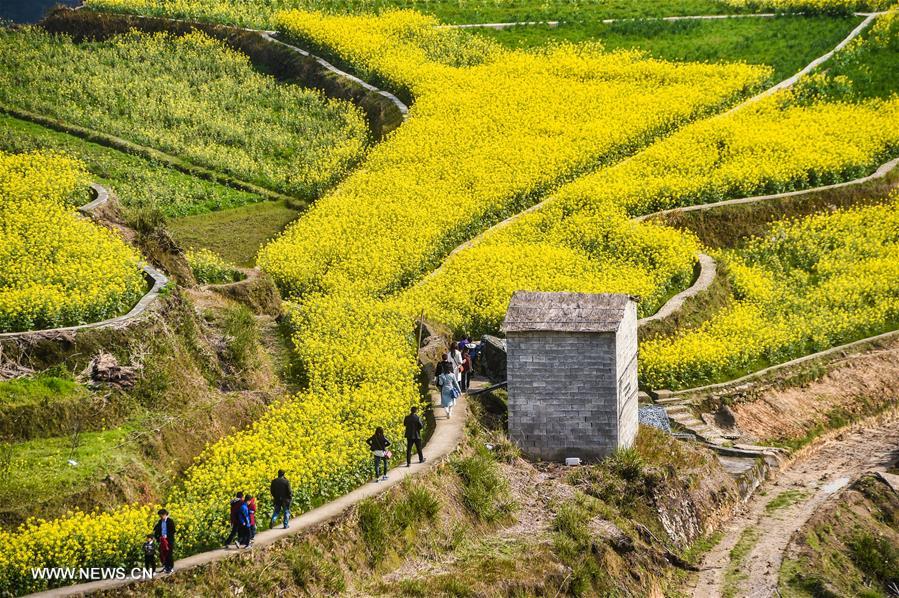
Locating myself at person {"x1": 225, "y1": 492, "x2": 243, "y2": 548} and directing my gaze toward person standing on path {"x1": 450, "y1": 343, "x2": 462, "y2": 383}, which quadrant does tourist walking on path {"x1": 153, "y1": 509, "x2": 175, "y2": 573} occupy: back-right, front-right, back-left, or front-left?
back-left

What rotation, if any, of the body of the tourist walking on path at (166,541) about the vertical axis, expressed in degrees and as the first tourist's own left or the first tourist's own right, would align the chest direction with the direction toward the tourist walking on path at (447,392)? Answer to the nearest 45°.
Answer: approximately 135° to the first tourist's own left

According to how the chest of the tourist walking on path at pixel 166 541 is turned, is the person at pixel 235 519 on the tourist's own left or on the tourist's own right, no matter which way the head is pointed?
on the tourist's own left

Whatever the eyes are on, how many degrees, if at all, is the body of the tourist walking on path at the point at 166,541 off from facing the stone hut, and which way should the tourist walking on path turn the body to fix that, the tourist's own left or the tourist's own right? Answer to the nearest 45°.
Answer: approximately 135° to the tourist's own left

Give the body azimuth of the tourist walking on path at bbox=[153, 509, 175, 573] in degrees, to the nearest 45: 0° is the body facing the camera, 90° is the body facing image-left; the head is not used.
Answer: approximately 0°

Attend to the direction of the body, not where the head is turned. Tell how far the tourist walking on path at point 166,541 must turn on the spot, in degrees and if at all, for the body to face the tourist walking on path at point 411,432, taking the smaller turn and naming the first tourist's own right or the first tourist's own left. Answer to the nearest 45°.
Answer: approximately 135° to the first tourist's own left
